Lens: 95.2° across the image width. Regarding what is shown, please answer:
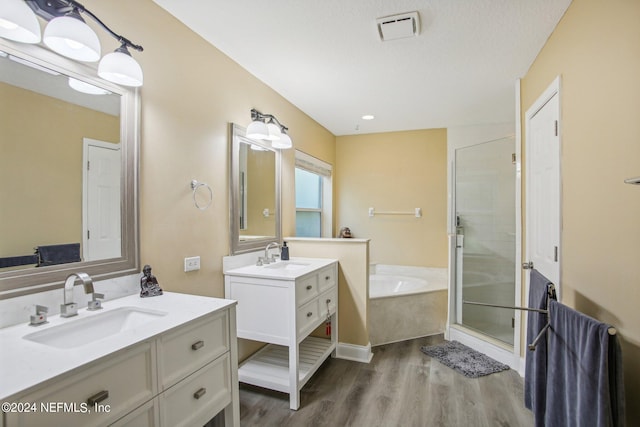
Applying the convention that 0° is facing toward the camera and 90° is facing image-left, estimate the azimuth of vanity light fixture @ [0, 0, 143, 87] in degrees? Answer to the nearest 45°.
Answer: approximately 315°

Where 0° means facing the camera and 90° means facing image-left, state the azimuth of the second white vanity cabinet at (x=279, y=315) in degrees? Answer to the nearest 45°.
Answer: approximately 315°

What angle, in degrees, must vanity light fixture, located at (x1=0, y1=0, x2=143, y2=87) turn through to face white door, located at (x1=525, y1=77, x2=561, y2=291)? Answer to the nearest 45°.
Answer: approximately 45° to its left

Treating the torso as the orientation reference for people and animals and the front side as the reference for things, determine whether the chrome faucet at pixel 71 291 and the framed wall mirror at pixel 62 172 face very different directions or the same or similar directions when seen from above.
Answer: same or similar directions

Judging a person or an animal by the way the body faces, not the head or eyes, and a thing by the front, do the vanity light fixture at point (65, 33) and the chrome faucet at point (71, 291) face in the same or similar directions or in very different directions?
same or similar directions

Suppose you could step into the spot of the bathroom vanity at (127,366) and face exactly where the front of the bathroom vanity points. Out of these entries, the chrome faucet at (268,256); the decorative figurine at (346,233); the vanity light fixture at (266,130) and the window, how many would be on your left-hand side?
4

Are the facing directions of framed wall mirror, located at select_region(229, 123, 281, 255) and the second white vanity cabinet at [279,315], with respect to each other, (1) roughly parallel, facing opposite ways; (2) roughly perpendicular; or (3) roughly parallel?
roughly parallel

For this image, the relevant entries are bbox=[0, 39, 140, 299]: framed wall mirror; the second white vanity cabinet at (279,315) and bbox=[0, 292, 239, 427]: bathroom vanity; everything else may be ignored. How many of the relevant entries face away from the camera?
0

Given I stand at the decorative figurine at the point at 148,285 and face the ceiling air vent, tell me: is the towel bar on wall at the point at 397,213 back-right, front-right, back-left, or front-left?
front-left

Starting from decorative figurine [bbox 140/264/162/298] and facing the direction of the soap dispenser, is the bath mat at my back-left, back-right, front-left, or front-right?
front-right

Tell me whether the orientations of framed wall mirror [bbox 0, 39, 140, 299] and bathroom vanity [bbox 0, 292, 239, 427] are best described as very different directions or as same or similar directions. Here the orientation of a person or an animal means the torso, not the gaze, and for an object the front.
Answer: same or similar directions

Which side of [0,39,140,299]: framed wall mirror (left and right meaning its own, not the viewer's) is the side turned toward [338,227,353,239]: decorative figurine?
left

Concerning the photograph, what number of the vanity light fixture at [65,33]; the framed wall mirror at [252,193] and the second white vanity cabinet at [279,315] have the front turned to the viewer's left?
0

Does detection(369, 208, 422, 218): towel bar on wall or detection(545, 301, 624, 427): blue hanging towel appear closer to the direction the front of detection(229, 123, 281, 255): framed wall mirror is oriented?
the blue hanging towel

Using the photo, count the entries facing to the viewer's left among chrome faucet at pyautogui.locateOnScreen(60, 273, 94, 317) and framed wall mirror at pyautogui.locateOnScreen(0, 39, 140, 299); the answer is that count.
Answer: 0

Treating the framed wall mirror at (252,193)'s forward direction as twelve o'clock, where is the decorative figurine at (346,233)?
The decorative figurine is roughly at 9 o'clock from the framed wall mirror.

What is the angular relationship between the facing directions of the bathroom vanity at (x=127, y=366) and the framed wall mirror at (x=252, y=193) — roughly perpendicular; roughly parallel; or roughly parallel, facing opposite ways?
roughly parallel
